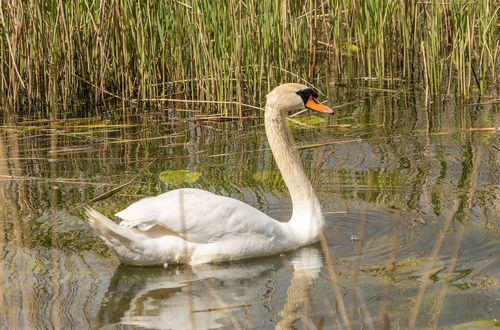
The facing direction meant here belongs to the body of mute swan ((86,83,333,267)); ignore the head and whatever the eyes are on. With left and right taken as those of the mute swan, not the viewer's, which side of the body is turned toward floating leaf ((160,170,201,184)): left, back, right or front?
left

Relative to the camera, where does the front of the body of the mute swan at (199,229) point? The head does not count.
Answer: to the viewer's right

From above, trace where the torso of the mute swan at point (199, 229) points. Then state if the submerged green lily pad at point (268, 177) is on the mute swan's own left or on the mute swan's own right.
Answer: on the mute swan's own left
